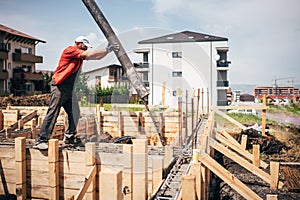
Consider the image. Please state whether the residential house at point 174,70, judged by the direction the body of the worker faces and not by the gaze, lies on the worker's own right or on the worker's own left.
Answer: on the worker's own left

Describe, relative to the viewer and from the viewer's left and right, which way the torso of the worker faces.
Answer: facing to the right of the viewer

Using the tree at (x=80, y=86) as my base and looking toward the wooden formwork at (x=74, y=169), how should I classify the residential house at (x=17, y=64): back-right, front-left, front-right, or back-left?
back-right

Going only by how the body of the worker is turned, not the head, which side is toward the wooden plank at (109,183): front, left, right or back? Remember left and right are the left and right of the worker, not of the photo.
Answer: right

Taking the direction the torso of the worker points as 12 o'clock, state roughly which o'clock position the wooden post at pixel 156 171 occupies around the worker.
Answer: The wooden post is roughly at 1 o'clock from the worker.

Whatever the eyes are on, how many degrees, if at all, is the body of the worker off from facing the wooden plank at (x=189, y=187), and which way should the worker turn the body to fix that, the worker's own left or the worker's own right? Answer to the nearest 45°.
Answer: approximately 45° to the worker's own right
